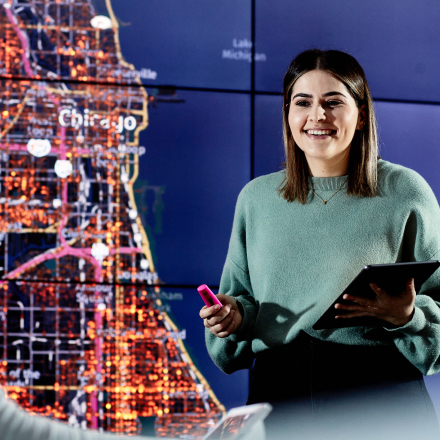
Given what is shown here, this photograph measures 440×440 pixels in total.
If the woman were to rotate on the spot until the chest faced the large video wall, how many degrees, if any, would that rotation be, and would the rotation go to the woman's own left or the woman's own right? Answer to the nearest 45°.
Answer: approximately 135° to the woman's own right

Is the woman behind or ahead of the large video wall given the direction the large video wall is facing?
ahead

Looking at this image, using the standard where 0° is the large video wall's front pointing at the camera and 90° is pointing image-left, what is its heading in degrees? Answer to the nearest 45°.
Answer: approximately 0°

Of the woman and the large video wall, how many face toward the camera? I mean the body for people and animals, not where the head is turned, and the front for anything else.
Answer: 2

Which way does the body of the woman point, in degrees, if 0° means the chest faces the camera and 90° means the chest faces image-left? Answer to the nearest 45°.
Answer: approximately 0°
